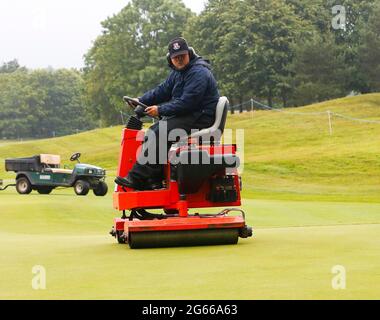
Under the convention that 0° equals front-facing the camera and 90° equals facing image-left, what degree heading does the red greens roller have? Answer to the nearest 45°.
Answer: approximately 90°

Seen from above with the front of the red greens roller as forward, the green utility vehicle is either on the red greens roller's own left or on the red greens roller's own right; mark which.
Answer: on the red greens roller's own right
